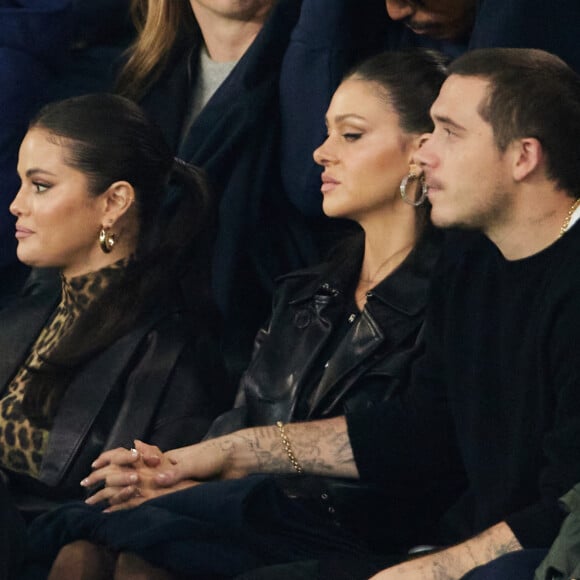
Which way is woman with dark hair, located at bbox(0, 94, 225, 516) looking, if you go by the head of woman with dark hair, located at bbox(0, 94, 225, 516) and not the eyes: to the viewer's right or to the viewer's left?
to the viewer's left

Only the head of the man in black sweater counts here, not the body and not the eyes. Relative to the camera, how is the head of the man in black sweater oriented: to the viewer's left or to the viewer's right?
to the viewer's left

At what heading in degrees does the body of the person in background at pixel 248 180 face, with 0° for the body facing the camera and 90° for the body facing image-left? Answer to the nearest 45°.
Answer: approximately 45°

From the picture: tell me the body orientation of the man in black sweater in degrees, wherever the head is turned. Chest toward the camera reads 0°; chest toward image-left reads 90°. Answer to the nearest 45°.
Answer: approximately 45°

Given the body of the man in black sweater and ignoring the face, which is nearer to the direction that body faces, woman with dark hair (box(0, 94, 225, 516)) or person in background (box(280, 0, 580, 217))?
the woman with dark hair

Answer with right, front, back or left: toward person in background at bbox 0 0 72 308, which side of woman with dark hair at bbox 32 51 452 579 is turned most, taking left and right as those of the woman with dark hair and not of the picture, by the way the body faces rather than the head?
right

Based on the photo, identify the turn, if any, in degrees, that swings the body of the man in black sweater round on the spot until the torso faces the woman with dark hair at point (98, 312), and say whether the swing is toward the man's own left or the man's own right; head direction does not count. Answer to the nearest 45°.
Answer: approximately 90° to the man's own right
